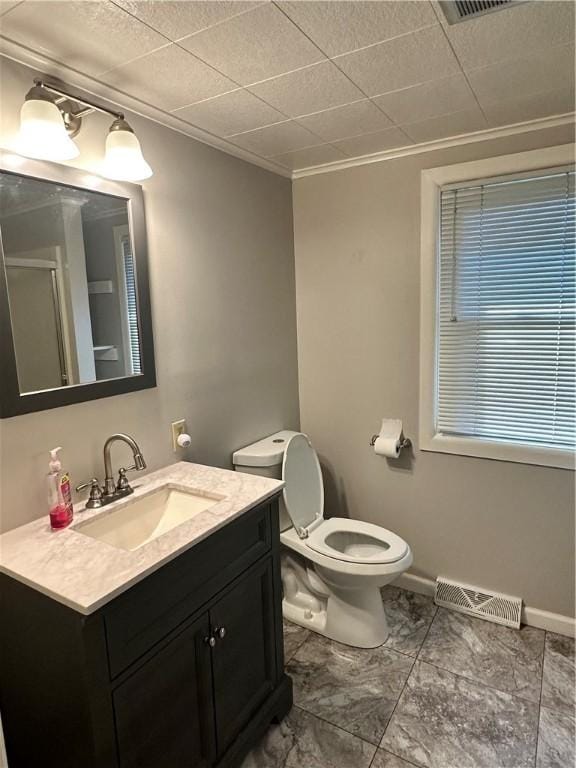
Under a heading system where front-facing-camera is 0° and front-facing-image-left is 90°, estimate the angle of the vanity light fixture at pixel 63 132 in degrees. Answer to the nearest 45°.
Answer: approximately 315°

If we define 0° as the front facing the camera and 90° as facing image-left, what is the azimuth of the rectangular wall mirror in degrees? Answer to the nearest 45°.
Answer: approximately 315°

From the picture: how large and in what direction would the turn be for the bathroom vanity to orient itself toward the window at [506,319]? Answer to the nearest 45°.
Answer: approximately 45° to its left

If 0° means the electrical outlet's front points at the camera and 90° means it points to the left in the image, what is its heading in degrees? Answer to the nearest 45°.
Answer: approximately 315°

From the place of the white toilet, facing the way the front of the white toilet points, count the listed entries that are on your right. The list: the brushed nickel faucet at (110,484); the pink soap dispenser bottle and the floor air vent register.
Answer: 2

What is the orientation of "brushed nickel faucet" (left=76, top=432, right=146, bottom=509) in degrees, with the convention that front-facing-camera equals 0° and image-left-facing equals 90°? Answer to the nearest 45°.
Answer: approximately 315°
